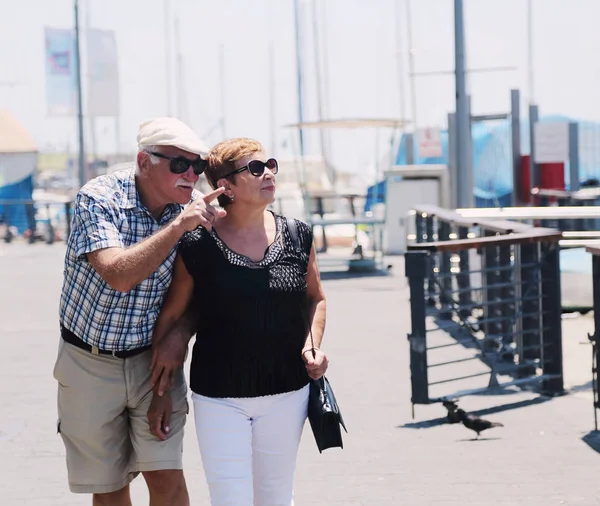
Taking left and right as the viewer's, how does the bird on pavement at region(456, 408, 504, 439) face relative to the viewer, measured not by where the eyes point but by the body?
facing to the left of the viewer

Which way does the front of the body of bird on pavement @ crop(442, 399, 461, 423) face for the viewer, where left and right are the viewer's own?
facing to the left of the viewer

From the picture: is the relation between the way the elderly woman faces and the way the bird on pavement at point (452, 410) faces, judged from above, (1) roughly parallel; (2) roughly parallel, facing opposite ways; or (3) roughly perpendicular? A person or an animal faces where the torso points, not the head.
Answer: roughly perpendicular

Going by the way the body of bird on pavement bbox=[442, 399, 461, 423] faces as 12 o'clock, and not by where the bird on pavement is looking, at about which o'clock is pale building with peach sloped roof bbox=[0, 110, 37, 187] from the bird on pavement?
The pale building with peach sloped roof is roughly at 2 o'clock from the bird on pavement.

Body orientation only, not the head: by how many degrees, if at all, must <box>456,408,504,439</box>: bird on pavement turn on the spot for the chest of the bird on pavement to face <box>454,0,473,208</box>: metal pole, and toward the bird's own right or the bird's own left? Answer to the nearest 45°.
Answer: approximately 90° to the bird's own right

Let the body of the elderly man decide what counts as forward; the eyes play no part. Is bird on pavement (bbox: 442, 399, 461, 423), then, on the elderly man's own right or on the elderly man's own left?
on the elderly man's own left

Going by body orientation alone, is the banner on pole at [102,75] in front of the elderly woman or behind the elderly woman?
behind

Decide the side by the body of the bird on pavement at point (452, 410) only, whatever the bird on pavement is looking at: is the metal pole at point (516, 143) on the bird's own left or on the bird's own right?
on the bird's own right

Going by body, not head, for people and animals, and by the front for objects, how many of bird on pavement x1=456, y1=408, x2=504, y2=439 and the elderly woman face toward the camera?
1

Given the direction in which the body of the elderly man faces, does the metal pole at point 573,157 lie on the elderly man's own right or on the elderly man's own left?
on the elderly man's own left
